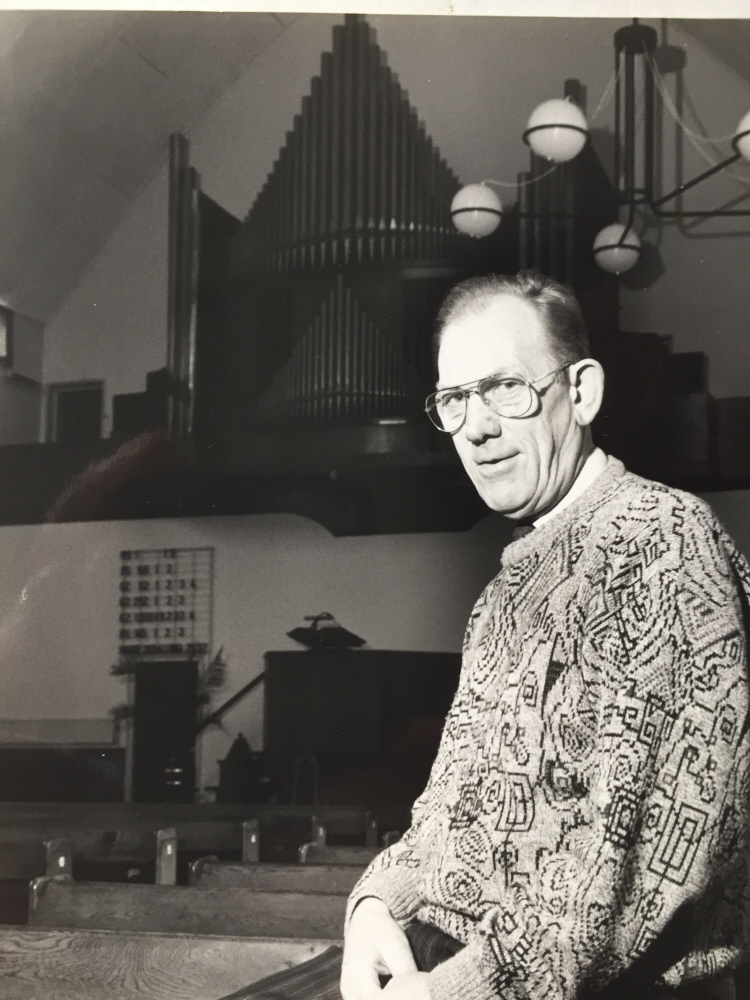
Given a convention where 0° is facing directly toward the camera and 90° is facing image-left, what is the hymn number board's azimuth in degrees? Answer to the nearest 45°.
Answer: approximately 0°
